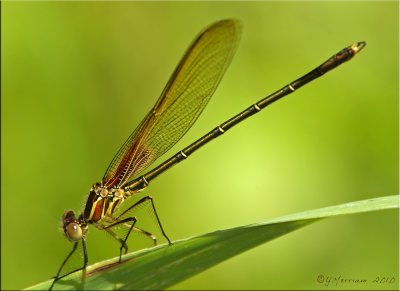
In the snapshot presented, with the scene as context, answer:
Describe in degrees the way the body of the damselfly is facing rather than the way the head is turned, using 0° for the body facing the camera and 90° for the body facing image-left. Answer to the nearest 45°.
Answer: approximately 90°
